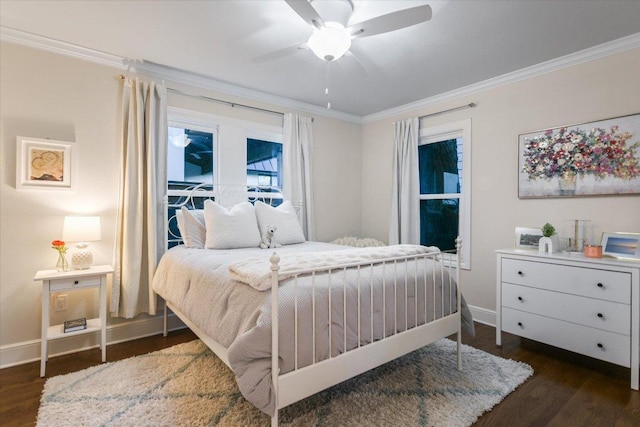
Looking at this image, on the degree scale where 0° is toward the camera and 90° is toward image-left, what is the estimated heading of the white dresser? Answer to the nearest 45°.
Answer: approximately 45°

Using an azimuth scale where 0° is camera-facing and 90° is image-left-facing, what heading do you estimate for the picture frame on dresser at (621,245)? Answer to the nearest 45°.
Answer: approximately 45°

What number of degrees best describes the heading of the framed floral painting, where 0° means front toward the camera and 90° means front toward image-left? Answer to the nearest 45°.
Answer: approximately 45°

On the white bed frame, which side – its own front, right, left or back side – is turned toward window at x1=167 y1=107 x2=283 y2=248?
back

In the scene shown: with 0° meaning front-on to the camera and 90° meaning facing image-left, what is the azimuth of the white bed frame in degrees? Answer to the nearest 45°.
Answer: approximately 315°

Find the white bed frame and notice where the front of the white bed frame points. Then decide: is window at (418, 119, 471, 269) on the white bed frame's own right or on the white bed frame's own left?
on the white bed frame's own left
